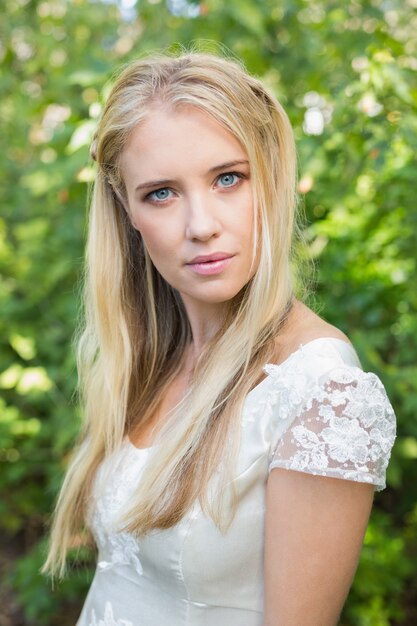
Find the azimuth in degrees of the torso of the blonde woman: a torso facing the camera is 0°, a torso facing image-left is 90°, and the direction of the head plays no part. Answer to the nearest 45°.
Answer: approximately 45°
